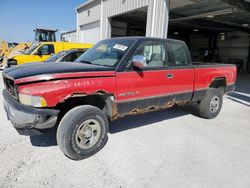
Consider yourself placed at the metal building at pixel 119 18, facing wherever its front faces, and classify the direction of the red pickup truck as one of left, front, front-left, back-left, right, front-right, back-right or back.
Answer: front-left

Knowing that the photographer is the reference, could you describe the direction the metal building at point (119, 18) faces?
facing the viewer and to the left of the viewer

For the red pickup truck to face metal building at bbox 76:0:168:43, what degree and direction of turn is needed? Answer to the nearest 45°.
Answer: approximately 135° to its right

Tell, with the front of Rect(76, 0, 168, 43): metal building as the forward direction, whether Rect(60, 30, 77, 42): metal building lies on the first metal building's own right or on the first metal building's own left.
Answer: on the first metal building's own right

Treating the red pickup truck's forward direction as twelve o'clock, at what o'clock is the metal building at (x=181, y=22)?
The metal building is roughly at 5 o'clock from the red pickup truck.

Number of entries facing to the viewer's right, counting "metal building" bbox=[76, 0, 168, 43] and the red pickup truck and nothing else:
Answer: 0

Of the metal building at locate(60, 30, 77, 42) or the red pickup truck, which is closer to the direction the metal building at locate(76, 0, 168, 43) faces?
the red pickup truck
